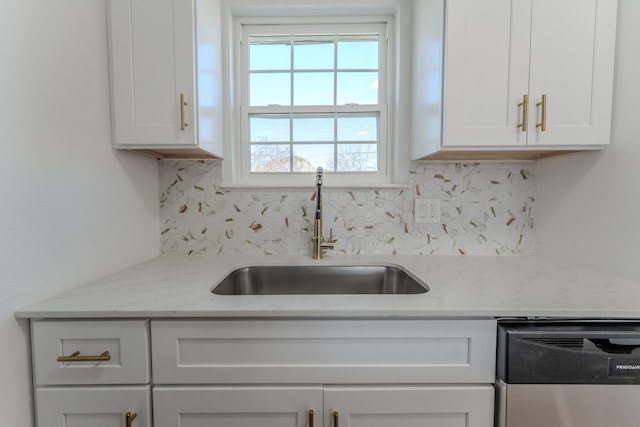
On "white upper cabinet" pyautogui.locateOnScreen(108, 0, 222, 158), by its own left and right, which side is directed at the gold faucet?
left

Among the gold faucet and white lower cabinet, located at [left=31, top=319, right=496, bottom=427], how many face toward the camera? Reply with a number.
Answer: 2

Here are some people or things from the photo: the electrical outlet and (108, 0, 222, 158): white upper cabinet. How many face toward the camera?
2

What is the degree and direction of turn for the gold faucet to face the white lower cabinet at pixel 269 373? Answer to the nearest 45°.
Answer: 0° — it already faces it

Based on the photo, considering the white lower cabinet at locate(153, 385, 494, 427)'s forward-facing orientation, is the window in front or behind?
behind
